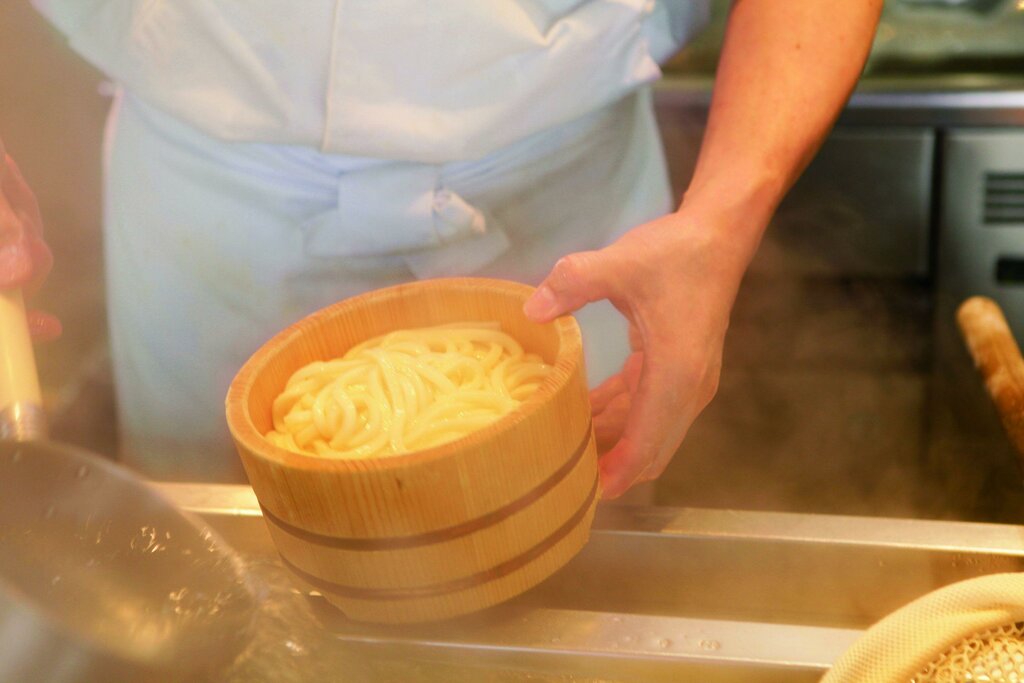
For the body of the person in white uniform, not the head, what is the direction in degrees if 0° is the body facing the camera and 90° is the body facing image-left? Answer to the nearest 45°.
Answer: approximately 0°

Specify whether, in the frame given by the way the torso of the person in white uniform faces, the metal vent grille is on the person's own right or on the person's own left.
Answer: on the person's own left

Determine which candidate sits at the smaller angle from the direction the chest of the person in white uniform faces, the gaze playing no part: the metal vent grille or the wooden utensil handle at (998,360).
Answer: the wooden utensil handle

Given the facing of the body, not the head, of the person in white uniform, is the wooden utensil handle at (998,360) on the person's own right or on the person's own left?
on the person's own left

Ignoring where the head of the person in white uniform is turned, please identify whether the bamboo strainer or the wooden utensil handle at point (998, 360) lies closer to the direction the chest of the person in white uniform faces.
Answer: the bamboo strainer
